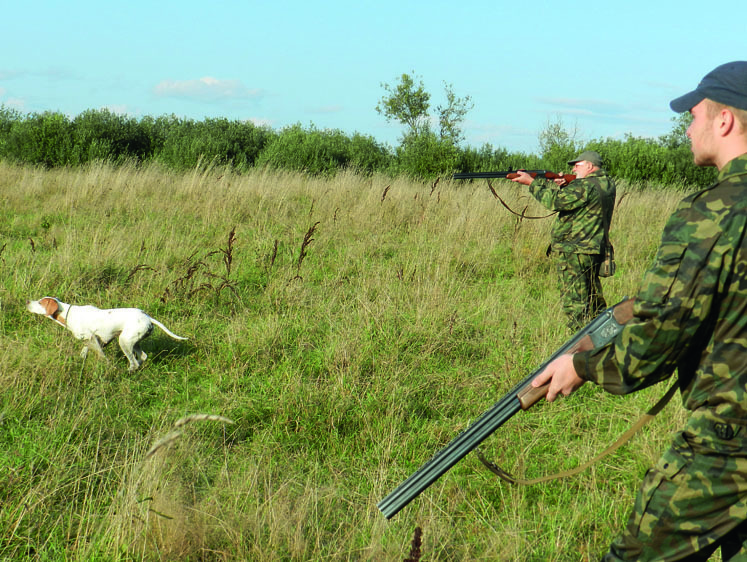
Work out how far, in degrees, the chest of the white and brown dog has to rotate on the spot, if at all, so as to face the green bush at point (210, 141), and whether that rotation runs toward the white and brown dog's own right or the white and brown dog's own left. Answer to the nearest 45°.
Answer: approximately 90° to the white and brown dog's own right

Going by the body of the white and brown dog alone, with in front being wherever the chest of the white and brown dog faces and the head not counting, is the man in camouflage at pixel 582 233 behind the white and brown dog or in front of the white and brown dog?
behind

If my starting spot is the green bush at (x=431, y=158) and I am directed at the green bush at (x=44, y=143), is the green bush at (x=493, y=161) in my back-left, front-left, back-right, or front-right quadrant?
back-right

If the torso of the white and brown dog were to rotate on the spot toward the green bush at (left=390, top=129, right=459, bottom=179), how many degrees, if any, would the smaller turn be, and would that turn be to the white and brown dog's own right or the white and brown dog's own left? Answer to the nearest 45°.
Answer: approximately 135° to the white and brown dog's own right

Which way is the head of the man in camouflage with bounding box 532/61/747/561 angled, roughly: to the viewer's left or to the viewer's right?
to the viewer's left

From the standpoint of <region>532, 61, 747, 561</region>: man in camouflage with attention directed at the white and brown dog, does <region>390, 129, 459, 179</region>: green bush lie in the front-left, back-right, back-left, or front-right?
front-right

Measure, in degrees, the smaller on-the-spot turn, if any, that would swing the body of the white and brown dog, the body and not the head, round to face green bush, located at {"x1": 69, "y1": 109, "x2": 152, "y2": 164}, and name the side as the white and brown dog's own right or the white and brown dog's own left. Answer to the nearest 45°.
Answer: approximately 90° to the white and brown dog's own right

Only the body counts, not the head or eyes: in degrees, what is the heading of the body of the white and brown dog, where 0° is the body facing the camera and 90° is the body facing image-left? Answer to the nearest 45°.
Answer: approximately 90°

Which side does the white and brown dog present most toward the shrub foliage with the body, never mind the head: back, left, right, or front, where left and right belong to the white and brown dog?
right

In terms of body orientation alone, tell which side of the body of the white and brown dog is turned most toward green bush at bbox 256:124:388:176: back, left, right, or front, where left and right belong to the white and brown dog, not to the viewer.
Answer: right

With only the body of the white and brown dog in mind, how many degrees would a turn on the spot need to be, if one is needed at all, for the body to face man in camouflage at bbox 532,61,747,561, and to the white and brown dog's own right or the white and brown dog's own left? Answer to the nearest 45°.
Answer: approximately 135° to the white and brown dog's own left

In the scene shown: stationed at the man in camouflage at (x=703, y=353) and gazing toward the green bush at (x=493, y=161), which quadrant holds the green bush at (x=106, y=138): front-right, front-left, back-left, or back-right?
front-left

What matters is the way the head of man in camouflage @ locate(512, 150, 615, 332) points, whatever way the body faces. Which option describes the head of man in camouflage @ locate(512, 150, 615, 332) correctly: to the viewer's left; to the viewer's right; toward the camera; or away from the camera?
to the viewer's left

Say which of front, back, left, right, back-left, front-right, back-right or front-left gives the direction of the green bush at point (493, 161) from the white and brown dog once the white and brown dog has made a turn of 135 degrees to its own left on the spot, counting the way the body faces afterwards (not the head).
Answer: left
